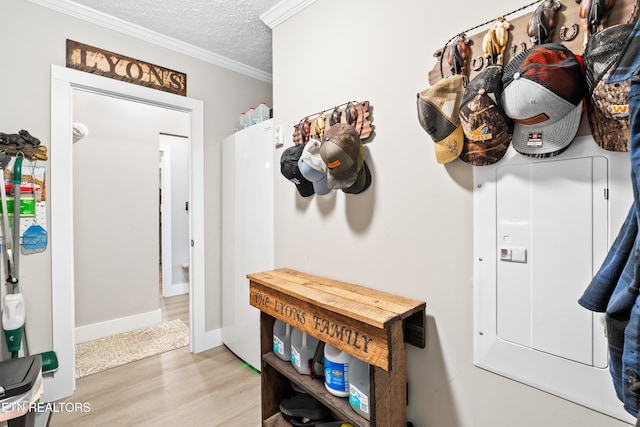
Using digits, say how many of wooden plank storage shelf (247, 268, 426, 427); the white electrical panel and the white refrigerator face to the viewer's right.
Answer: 0

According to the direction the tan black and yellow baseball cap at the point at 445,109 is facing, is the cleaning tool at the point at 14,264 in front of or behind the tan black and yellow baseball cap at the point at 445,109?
in front

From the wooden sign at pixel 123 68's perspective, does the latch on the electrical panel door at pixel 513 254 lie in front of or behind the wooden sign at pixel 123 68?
in front

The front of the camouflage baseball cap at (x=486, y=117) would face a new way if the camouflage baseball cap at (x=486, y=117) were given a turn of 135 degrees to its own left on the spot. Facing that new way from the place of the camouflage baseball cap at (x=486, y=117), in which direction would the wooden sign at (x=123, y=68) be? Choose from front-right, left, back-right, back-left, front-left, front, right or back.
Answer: back

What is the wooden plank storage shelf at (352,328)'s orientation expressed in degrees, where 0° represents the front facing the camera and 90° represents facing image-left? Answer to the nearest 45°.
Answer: approximately 45°

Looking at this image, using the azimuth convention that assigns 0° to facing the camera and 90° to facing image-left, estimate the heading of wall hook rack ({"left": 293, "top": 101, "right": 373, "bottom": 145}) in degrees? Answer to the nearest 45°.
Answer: approximately 45°

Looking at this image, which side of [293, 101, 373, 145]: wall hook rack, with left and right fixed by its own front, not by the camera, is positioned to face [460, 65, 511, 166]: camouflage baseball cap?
left
